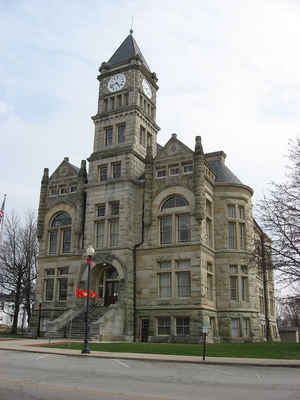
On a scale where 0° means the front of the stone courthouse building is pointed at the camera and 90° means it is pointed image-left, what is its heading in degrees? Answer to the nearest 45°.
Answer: approximately 45°
